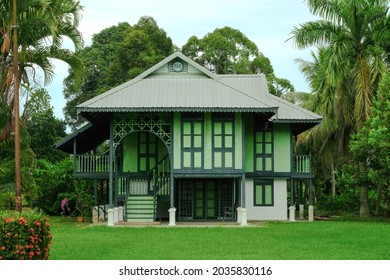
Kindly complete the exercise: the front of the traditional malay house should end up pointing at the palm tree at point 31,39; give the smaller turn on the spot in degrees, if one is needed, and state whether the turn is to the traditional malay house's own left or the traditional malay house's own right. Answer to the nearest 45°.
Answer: approximately 45° to the traditional malay house's own right

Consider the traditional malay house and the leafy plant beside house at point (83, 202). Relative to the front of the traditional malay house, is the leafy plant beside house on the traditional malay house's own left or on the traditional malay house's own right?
on the traditional malay house's own right

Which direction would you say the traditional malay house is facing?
toward the camera

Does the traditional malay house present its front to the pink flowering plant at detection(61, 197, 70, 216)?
no

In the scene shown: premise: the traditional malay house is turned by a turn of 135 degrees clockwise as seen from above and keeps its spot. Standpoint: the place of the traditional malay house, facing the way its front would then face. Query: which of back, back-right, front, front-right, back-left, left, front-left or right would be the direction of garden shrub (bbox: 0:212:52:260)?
back-left
